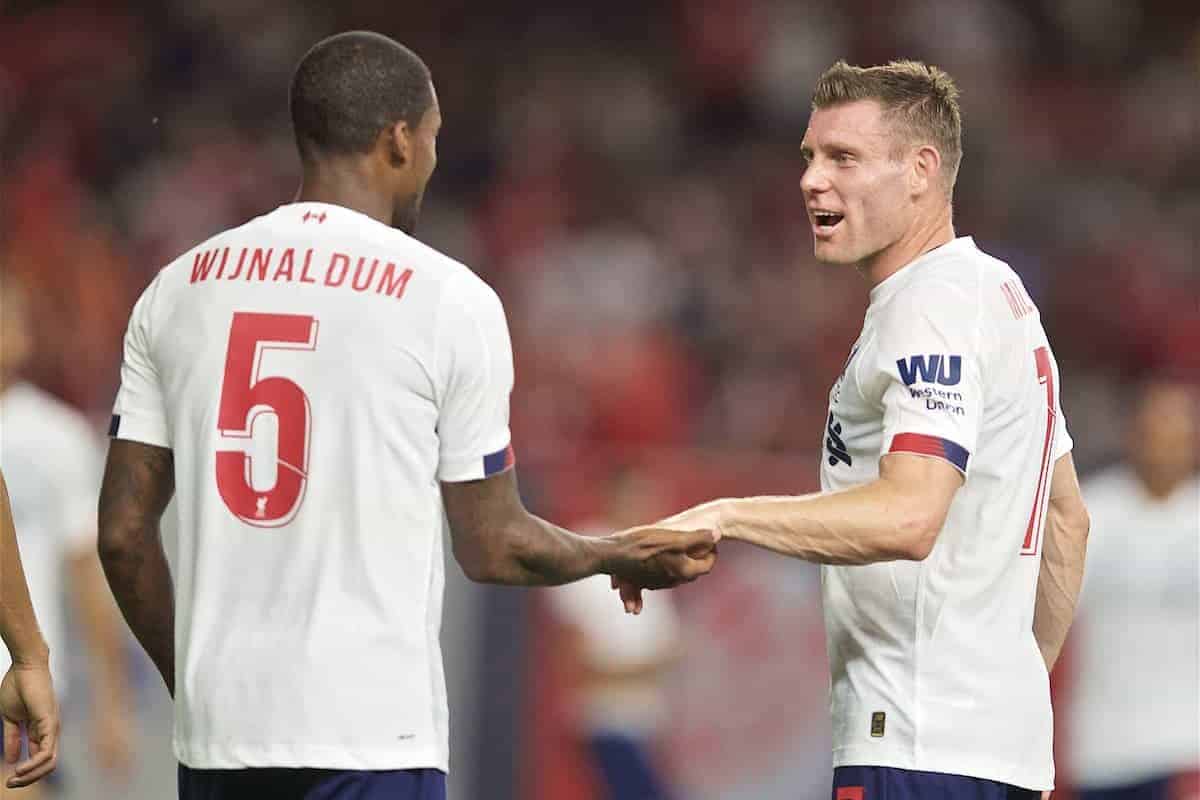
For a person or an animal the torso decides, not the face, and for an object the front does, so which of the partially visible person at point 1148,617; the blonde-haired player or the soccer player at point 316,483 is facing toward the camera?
the partially visible person

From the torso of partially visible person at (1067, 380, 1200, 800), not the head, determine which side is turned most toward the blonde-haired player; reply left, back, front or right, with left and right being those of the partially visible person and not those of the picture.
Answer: front

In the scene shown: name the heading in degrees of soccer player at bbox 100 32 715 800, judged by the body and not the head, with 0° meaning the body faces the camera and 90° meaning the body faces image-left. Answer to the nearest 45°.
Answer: approximately 225°

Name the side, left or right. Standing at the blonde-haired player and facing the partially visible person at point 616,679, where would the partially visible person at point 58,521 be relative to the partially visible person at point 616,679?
left

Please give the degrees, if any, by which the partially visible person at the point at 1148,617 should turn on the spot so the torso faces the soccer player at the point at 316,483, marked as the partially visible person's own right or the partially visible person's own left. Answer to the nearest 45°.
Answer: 0° — they already face them

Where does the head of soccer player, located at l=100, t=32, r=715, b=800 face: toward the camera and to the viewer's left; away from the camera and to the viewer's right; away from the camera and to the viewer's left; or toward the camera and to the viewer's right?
away from the camera and to the viewer's right

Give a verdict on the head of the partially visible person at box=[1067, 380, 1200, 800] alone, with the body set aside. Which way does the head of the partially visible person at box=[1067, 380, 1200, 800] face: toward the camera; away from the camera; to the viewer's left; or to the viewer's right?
toward the camera

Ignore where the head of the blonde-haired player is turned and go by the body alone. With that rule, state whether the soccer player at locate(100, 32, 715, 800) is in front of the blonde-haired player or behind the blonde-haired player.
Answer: in front

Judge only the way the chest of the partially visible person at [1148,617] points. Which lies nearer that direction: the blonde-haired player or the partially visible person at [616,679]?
the blonde-haired player

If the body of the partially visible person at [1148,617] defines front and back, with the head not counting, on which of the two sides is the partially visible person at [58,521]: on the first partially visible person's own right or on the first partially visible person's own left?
on the first partially visible person's own right

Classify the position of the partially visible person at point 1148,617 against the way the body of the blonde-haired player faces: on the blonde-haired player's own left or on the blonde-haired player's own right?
on the blonde-haired player's own right

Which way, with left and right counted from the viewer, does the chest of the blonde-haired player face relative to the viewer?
facing to the left of the viewer

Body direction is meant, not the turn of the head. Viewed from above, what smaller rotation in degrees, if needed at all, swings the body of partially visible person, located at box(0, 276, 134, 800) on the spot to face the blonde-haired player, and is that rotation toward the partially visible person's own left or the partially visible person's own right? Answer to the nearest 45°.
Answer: approximately 45° to the partially visible person's own left

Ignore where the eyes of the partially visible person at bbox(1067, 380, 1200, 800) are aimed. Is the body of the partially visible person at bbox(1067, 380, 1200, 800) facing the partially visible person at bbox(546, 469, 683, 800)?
no

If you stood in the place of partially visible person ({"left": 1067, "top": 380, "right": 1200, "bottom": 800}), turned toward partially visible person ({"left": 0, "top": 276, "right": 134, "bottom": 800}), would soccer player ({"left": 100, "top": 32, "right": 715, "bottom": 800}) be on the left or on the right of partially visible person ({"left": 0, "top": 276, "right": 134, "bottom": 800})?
left

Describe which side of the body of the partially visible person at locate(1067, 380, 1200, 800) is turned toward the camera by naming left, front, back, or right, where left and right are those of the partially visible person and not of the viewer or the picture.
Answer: front
